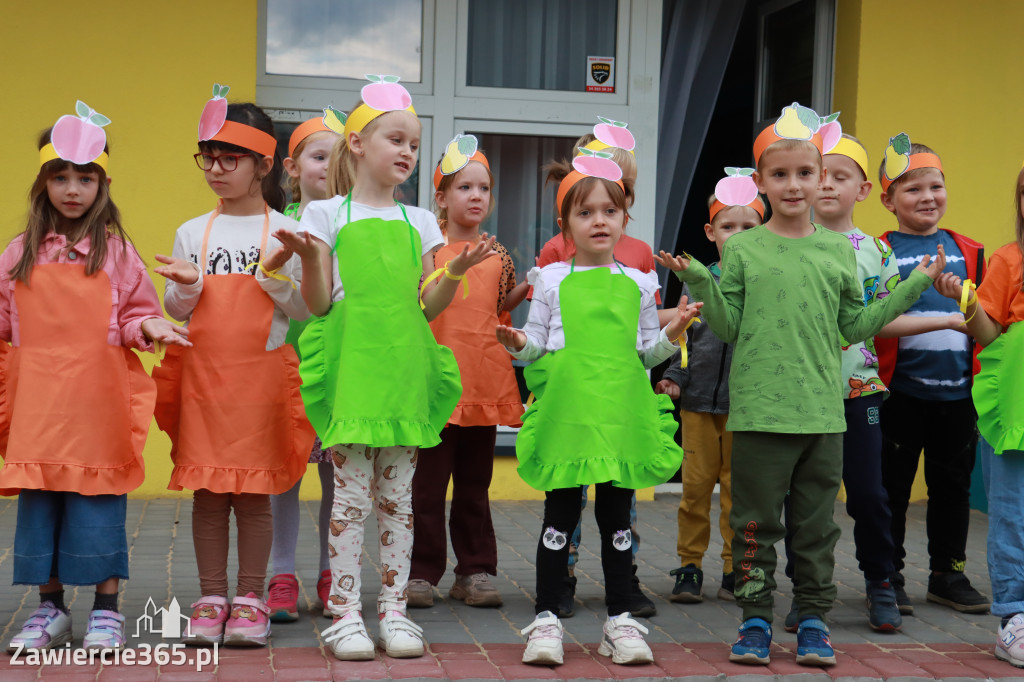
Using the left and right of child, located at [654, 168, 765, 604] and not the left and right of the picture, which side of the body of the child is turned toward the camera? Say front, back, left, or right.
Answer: front

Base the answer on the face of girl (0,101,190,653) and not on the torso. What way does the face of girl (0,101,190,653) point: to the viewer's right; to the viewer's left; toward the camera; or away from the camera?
toward the camera

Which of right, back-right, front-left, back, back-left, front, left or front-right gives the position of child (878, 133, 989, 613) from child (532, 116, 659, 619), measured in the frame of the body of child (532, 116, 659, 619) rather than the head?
left

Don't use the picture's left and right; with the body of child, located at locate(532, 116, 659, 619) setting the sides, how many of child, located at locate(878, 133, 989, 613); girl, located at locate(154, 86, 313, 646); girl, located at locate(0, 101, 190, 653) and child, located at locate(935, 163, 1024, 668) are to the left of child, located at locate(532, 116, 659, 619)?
2

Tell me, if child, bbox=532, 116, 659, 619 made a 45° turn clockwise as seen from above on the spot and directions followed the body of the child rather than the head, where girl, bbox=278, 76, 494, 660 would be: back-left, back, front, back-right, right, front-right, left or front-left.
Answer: front

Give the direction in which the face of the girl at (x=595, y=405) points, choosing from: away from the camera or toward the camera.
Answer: toward the camera

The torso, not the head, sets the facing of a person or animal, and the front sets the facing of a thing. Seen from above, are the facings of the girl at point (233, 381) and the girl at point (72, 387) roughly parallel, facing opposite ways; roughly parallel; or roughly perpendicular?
roughly parallel

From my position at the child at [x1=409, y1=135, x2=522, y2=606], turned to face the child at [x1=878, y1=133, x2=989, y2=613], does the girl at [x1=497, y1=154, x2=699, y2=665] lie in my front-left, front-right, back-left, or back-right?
front-right

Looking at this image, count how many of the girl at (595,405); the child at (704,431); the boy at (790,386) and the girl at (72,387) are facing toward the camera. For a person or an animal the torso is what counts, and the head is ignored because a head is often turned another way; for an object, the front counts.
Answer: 4

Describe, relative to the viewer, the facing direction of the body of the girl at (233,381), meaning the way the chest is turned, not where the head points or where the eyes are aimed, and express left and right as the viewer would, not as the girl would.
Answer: facing the viewer

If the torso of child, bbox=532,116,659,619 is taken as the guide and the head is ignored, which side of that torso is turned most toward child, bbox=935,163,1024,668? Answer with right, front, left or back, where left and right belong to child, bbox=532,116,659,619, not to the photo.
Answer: left

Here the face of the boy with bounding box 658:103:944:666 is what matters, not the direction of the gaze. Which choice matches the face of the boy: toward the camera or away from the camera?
toward the camera

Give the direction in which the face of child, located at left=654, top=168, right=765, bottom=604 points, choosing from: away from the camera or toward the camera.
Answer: toward the camera
